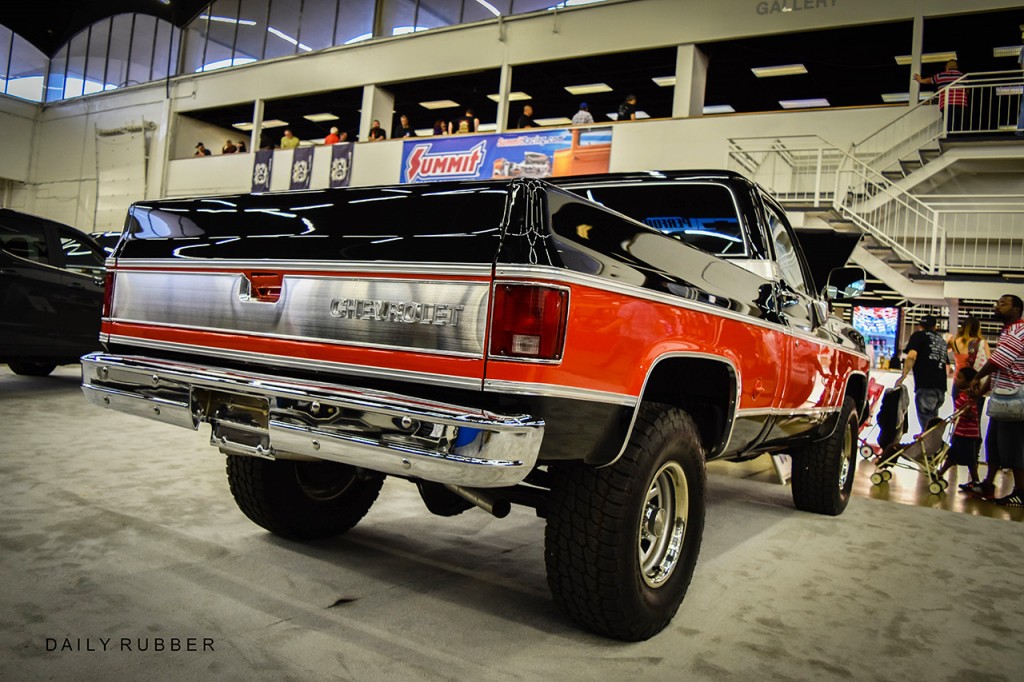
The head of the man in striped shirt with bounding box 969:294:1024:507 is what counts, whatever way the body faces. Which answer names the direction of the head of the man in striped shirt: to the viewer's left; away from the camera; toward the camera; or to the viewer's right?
to the viewer's left

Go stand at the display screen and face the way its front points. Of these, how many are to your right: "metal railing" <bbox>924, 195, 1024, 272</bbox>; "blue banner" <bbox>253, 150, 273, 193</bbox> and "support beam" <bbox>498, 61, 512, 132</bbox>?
2

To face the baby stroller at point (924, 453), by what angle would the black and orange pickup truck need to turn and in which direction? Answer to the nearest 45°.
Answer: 0° — it already faces it

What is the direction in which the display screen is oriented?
toward the camera

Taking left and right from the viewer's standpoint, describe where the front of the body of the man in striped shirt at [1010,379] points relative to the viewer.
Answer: facing to the left of the viewer

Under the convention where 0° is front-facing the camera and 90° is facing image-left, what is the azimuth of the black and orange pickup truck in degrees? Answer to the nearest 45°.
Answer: approximately 225°

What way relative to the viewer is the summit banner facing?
toward the camera

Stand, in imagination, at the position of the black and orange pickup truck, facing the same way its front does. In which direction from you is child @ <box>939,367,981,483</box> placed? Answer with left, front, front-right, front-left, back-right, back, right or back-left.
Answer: front

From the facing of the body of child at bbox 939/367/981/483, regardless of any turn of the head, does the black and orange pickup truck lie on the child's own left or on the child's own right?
on the child's own left

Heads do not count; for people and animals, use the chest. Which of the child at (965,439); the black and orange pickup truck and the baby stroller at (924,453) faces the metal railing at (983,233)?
the black and orange pickup truck

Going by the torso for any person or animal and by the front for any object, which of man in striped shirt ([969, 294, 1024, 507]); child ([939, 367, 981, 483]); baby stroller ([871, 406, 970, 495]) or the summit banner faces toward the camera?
the summit banner

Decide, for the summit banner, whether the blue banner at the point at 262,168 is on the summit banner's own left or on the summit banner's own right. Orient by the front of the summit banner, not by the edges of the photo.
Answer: on the summit banner's own right
